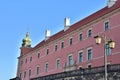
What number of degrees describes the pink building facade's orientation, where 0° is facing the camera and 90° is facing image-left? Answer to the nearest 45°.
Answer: approximately 45°
